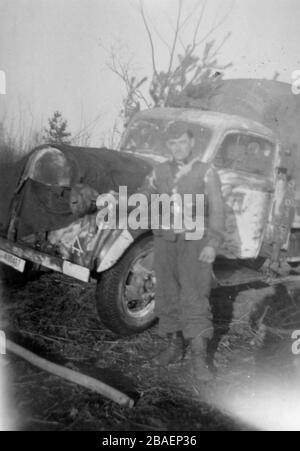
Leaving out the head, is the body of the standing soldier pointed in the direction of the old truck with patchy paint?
no

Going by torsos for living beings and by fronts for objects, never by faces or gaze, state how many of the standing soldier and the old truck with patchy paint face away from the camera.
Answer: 0

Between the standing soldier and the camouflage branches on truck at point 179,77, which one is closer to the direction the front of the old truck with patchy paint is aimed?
the standing soldier

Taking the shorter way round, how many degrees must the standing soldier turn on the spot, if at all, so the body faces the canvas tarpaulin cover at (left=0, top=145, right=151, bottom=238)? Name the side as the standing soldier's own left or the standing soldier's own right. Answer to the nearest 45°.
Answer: approximately 135° to the standing soldier's own right

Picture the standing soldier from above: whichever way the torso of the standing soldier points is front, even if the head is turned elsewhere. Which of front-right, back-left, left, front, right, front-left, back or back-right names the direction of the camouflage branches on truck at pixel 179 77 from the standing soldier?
back

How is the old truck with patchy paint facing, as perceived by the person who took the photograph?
facing the viewer and to the left of the viewer

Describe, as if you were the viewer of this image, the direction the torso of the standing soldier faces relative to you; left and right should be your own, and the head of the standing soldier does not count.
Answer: facing the viewer
